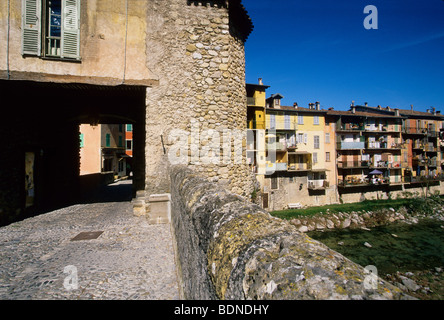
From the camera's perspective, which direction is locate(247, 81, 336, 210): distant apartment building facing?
toward the camera

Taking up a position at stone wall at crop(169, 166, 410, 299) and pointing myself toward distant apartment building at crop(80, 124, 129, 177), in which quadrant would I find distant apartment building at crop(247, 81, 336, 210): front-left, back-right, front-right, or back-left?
front-right

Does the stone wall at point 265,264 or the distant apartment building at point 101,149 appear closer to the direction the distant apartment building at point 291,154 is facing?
the stone wall

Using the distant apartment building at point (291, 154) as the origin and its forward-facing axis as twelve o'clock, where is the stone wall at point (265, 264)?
The stone wall is roughly at 12 o'clock from the distant apartment building.

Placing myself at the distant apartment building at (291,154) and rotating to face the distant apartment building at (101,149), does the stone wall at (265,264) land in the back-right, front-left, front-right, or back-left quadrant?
front-left

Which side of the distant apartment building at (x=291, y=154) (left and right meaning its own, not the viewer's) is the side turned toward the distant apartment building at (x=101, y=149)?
right
